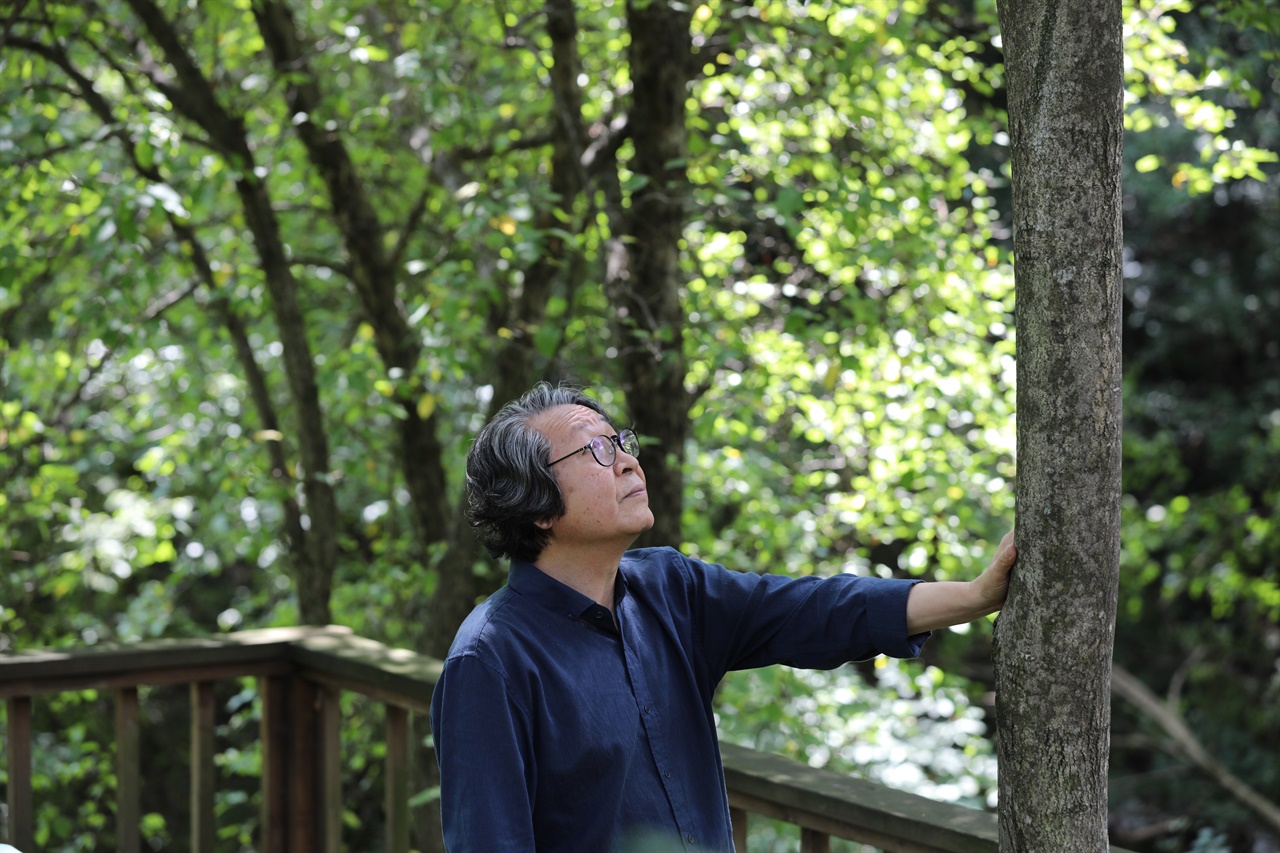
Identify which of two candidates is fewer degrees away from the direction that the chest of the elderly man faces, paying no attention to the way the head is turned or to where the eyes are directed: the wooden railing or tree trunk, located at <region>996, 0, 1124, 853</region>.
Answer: the tree trunk

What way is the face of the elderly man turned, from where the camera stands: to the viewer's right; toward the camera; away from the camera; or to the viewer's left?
to the viewer's right

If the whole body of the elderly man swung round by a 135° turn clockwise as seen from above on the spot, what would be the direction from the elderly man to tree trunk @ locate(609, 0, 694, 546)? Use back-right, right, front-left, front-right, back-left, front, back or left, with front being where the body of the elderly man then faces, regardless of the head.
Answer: right

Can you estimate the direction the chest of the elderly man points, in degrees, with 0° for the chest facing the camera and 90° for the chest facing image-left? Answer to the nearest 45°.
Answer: approximately 315°
